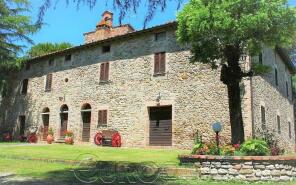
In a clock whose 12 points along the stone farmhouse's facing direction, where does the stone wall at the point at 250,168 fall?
The stone wall is roughly at 10 o'clock from the stone farmhouse.

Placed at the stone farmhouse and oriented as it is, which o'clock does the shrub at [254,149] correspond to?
The shrub is roughly at 10 o'clock from the stone farmhouse.

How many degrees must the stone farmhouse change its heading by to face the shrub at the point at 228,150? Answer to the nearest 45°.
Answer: approximately 45° to its left

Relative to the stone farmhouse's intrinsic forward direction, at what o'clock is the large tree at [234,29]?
The large tree is roughly at 10 o'clock from the stone farmhouse.

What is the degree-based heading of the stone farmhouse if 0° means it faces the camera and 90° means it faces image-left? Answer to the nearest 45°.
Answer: approximately 45°

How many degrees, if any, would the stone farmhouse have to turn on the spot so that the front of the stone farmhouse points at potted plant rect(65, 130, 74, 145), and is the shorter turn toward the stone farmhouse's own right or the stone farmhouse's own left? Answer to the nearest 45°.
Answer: approximately 90° to the stone farmhouse's own right
